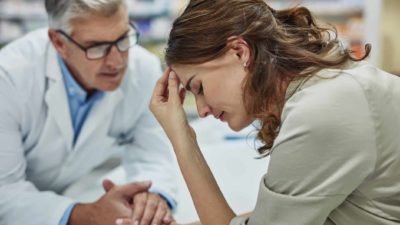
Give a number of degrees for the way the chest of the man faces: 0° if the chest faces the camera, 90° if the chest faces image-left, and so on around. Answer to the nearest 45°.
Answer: approximately 315°

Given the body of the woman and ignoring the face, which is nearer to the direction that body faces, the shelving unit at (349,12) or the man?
the man

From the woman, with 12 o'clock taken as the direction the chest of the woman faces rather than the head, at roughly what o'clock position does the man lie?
The man is roughly at 1 o'clock from the woman.

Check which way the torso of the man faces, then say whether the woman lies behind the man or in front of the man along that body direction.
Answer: in front

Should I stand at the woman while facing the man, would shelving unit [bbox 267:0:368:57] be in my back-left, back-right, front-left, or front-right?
front-right

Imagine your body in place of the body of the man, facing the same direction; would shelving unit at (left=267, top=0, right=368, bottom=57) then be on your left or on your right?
on your left

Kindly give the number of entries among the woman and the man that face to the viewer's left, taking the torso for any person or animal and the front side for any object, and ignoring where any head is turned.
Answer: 1

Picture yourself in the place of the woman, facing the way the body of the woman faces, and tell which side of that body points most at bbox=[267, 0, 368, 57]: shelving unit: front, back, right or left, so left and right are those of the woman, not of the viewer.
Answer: right

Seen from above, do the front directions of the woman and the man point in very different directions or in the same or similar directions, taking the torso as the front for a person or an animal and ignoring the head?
very different directions

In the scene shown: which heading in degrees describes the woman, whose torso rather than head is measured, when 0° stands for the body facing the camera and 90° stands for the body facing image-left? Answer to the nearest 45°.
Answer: approximately 90°

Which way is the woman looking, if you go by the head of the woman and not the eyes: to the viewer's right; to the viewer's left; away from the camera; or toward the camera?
to the viewer's left

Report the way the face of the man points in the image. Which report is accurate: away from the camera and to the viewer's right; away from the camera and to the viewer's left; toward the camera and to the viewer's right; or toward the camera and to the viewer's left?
toward the camera and to the viewer's right

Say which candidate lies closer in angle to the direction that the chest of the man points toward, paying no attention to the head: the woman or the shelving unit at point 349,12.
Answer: the woman
